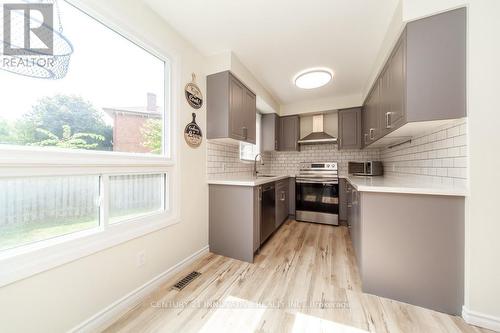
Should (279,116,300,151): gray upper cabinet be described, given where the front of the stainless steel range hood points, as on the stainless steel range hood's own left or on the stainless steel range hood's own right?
on the stainless steel range hood's own right

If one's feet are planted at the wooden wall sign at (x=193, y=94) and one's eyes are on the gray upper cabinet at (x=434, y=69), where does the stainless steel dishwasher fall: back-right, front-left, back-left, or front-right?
front-left

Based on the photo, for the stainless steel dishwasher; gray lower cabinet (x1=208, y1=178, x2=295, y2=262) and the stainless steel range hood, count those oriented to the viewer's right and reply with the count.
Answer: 2

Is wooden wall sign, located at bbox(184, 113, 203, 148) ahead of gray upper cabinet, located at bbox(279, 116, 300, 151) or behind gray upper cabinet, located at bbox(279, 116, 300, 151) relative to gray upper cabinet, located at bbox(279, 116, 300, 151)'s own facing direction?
ahead

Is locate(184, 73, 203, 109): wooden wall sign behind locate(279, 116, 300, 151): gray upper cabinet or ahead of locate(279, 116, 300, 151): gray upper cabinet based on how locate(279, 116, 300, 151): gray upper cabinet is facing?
ahead

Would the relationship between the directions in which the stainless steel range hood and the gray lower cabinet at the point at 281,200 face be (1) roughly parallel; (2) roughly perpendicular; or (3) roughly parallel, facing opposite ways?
roughly perpendicular

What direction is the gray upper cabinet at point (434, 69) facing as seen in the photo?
to the viewer's left

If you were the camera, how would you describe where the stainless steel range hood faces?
facing the viewer

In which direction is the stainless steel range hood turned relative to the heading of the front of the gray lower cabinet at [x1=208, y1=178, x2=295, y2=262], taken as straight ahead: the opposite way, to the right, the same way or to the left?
to the right

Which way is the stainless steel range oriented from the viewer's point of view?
toward the camera

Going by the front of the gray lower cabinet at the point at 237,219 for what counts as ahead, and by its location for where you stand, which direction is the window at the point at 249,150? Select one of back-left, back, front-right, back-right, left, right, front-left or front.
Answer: left

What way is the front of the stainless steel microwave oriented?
toward the camera

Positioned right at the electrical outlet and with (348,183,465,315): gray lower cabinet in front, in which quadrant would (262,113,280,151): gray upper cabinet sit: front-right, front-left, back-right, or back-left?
front-left

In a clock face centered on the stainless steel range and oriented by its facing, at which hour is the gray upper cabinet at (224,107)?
The gray upper cabinet is roughly at 1 o'clock from the stainless steel range.
